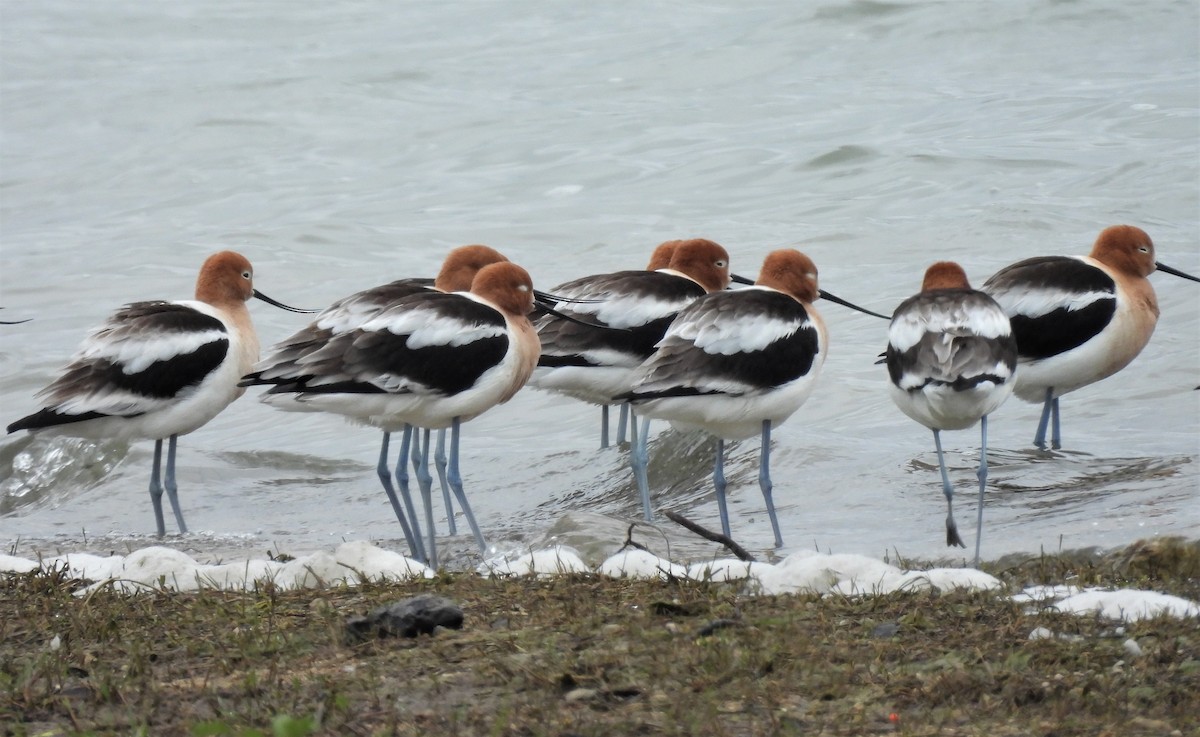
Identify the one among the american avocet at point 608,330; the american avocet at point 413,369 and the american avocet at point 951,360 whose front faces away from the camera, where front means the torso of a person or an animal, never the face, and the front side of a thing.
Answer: the american avocet at point 951,360

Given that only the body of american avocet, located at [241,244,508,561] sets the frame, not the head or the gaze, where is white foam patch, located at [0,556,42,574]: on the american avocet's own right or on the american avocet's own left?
on the american avocet's own right

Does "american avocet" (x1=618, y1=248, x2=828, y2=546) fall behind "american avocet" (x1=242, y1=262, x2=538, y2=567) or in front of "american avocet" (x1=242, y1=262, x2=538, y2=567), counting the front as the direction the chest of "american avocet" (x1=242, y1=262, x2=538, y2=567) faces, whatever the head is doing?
in front

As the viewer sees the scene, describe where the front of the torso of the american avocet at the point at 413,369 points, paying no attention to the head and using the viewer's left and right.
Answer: facing to the right of the viewer

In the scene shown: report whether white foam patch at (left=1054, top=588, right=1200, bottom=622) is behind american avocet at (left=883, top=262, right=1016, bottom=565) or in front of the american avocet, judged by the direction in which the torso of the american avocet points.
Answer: behind

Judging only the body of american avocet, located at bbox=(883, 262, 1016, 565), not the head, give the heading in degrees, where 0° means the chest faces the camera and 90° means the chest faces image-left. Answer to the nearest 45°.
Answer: approximately 180°

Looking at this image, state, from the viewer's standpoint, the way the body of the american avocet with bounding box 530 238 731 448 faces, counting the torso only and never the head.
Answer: to the viewer's right

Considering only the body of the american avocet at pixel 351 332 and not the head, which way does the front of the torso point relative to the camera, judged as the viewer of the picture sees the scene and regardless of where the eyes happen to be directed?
to the viewer's right

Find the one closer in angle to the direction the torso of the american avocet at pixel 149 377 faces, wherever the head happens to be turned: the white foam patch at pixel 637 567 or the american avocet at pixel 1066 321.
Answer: the american avocet

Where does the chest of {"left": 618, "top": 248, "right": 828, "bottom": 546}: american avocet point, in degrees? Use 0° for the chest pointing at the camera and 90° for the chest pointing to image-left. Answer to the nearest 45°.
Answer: approximately 225°

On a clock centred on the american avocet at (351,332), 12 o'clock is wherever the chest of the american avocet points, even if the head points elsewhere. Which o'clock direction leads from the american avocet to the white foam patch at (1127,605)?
The white foam patch is roughly at 2 o'clock from the american avocet.

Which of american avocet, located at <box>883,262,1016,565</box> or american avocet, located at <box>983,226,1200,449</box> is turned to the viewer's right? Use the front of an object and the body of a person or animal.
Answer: american avocet, located at <box>983,226,1200,449</box>

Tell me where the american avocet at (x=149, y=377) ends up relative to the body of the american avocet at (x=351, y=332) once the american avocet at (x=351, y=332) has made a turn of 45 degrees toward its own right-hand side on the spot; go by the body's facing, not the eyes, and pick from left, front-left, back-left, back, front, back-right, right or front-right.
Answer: back

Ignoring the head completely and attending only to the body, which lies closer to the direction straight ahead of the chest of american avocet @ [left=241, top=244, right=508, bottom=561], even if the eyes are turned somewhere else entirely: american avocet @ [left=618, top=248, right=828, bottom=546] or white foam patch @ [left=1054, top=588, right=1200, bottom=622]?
the american avocet

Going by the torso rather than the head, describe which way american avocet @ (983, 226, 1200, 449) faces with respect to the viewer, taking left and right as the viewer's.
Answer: facing to the right of the viewer

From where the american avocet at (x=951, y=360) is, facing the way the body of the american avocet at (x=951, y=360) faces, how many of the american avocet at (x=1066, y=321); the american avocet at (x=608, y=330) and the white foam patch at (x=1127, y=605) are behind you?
1

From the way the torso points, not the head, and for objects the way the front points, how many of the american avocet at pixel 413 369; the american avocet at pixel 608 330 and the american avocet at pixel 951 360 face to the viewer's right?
2
